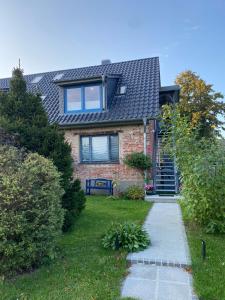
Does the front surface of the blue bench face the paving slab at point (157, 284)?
yes

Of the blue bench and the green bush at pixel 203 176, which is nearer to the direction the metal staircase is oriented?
the green bush

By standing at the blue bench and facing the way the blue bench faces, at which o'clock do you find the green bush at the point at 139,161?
The green bush is roughly at 10 o'clock from the blue bench.

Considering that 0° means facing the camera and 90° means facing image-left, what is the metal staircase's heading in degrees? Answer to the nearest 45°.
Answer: approximately 0°

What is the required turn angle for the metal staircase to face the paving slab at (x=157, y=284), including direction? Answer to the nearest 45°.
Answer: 0° — it already faces it

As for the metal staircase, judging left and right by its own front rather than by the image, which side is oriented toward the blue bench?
right
